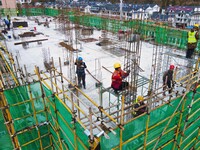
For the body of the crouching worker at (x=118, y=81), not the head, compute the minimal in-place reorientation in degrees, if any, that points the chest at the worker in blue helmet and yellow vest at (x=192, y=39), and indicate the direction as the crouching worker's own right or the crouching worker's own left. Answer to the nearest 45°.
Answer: approximately 45° to the crouching worker's own left

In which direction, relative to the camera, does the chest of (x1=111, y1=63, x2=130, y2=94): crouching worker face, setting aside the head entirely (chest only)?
to the viewer's right

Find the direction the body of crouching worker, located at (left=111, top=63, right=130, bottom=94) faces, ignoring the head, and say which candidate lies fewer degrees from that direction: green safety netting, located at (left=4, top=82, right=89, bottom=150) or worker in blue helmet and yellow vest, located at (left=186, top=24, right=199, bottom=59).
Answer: the worker in blue helmet and yellow vest
